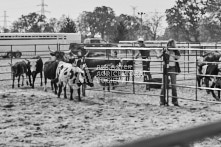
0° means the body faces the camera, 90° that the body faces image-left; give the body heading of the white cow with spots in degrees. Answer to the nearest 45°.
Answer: approximately 315°
